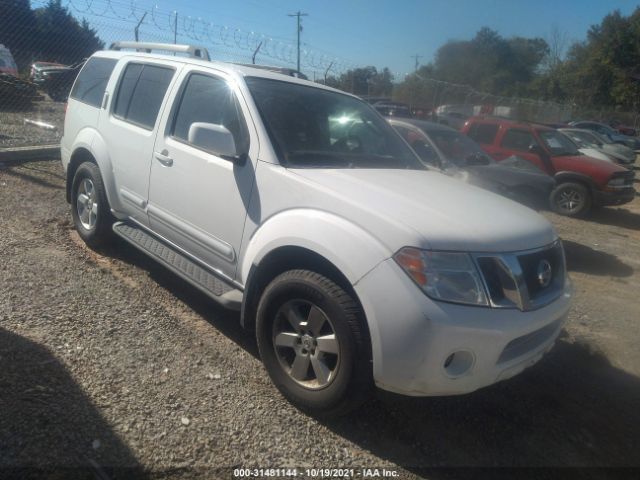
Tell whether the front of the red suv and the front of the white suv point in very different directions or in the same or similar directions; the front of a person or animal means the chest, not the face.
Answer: same or similar directions

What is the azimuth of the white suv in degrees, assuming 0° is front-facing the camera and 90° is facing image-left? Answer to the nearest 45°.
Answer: approximately 315°

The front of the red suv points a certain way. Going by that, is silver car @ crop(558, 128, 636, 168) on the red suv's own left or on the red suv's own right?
on the red suv's own left

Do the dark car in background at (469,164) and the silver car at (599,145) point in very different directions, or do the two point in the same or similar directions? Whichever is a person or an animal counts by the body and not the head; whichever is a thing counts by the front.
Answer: same or similar directions

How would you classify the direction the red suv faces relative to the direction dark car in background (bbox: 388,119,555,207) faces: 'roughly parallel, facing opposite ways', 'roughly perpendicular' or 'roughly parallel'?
roughly parallel

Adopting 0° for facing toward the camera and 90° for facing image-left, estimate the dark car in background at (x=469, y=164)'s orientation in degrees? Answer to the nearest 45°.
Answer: approximately 315°

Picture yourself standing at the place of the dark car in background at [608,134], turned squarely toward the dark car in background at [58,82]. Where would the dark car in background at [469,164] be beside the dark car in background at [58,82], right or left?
left

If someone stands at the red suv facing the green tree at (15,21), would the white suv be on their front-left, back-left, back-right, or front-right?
front-left

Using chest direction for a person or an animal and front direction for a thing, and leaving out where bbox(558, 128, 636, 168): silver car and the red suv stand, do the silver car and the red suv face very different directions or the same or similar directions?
same or similar directions

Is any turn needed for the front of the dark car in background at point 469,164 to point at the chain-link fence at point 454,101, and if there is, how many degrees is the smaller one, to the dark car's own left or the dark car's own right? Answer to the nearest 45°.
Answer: approximately 135° to the dark car's own left
